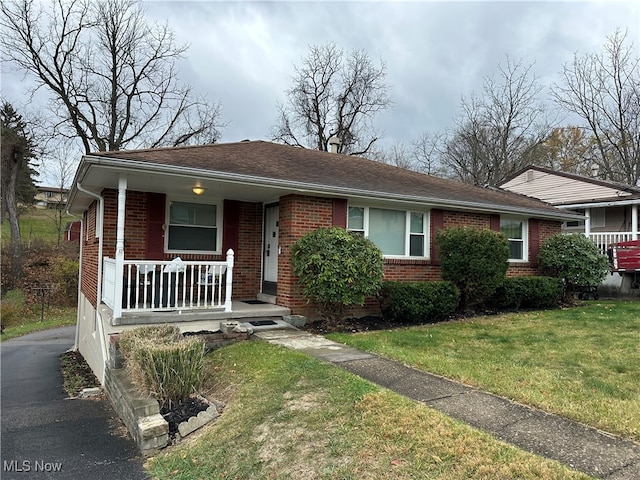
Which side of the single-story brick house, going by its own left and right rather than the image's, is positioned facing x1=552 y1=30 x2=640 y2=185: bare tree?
left

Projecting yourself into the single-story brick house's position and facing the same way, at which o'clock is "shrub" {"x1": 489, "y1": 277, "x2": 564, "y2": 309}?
The shrub is roughly at 10 o'clock from the single-story brick house.

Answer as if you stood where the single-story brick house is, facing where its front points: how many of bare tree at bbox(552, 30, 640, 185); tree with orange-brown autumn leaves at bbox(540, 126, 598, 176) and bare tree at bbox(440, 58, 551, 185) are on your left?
3

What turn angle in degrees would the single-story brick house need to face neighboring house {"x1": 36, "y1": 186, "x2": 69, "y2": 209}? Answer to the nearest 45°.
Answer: approximately 180°

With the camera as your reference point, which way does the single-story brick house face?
facing the viewer and to the right of the viewer

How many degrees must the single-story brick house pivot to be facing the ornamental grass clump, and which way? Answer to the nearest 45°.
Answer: approximately 45° to its right

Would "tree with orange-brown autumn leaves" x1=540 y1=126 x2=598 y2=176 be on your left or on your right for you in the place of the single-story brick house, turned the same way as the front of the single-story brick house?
on your left

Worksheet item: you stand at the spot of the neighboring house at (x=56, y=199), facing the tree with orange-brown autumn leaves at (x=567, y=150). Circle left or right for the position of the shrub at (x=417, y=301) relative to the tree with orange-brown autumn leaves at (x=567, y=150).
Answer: right

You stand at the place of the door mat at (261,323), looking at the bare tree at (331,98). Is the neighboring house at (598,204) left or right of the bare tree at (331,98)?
right
